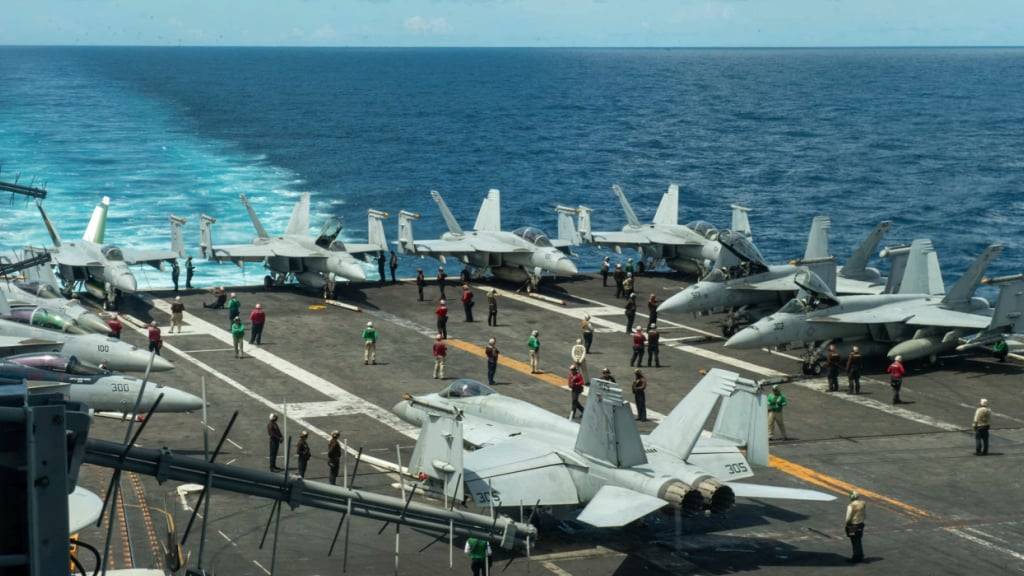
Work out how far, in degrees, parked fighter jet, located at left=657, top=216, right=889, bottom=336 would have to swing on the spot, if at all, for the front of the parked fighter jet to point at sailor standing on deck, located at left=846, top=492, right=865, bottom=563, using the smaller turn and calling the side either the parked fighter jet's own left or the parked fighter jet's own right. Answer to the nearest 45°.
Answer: approximately 45° to the parked fighter jet's own left

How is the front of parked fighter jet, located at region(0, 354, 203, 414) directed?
to the viewer's right

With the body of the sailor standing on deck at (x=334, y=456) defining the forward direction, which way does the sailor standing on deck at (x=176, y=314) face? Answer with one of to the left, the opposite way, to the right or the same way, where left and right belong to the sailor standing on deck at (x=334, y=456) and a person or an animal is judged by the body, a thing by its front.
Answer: the same way

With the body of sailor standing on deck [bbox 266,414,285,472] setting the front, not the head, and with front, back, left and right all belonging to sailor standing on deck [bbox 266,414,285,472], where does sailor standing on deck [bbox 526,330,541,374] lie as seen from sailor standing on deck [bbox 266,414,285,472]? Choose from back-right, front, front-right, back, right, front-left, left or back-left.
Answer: front-left

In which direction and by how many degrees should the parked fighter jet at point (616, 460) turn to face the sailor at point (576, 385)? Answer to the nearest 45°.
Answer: approximately 45° to its right

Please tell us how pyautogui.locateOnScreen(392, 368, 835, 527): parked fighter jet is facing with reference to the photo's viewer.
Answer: facing away from the viewer and to the left of the viewer

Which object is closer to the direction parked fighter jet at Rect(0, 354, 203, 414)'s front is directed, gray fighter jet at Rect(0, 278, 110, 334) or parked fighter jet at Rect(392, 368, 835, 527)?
the parked fighter jet

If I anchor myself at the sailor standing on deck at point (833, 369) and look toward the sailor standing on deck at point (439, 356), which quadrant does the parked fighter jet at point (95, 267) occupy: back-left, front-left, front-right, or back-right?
front-right

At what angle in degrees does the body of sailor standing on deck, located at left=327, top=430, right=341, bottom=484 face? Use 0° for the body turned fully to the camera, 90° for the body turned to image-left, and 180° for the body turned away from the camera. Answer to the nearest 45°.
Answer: approximately 180°

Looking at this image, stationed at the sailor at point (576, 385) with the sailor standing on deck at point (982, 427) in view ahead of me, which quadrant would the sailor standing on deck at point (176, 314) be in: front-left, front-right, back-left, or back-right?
back-left

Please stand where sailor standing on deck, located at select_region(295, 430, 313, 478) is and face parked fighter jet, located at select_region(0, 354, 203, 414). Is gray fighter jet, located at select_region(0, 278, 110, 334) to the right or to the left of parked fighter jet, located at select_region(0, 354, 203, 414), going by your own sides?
right

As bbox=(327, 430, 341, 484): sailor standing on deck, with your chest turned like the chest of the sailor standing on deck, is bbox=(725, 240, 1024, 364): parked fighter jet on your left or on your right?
on your right

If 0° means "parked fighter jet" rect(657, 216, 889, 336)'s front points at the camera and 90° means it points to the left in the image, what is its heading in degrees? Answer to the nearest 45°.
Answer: approximately 45°
